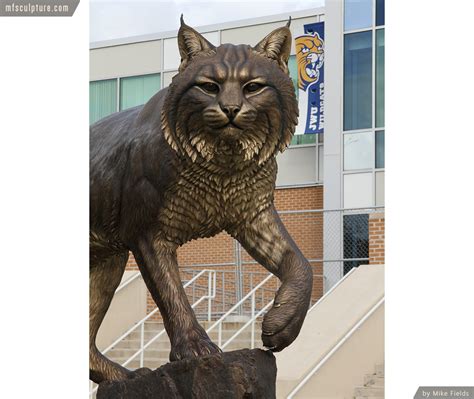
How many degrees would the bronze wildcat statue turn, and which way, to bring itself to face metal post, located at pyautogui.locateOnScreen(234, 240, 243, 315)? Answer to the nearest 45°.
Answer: approximately 135° to its left

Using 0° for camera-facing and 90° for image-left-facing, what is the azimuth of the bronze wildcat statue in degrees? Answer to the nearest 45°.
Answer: approximately 315°

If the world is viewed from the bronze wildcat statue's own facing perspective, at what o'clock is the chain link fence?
The chain link fence is roughly at 8 o'clock from the bronze wildcat statue.

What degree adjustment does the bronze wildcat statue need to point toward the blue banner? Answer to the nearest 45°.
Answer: approximately 135° to its left

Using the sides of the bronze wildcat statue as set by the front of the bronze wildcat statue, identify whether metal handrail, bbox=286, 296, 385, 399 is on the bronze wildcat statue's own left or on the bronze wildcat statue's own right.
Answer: on the bronze wildcat statue's own left

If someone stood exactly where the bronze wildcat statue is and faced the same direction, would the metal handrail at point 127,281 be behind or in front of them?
behind
